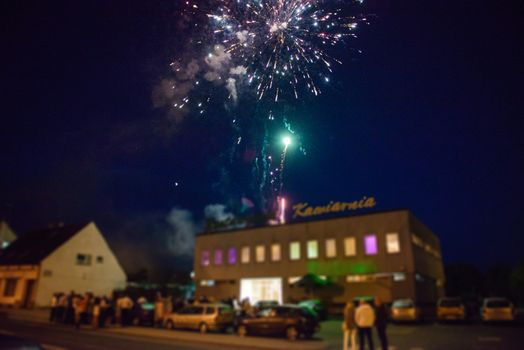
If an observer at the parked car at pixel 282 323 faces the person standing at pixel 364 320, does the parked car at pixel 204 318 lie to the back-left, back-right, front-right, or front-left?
back-right

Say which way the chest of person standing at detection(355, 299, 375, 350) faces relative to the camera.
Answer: away from the camera

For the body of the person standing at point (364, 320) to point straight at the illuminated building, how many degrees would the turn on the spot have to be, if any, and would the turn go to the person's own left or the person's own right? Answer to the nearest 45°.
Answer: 0° — they already face it

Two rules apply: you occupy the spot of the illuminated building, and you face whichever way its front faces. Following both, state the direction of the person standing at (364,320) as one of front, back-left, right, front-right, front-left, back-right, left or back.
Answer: front-left

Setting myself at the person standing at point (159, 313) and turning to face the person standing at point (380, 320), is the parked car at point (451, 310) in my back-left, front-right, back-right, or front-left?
front-left

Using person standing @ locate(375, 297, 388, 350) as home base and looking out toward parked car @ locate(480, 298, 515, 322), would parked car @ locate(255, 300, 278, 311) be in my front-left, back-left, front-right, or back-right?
front-left

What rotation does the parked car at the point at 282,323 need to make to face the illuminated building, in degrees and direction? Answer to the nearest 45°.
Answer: approximately 45° to its right

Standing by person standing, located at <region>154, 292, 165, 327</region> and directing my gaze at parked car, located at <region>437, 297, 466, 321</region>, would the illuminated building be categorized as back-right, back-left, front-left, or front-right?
front-left

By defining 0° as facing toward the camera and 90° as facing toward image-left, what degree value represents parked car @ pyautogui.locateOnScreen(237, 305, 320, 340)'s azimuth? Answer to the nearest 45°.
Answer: approximately 135°

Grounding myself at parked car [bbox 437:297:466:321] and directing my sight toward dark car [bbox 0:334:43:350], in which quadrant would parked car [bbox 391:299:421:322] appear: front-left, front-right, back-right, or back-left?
front-right

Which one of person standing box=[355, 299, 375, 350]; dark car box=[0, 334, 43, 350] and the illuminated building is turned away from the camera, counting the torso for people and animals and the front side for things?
the person standing

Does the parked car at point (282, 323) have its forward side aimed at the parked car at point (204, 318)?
yes

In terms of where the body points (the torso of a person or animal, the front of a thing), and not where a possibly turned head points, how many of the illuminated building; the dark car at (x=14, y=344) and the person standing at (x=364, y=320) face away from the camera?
1
